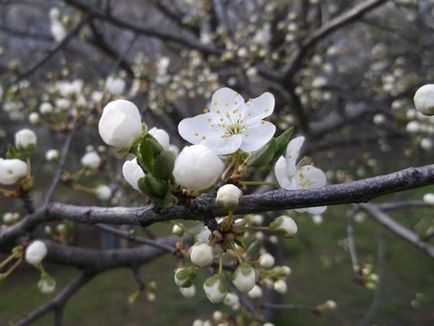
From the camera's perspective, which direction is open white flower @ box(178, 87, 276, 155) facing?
toward the camera
